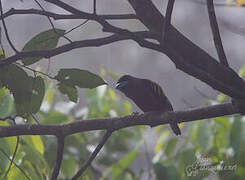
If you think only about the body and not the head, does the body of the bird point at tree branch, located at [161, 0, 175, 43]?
no

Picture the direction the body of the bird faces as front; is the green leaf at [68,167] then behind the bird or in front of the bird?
in front

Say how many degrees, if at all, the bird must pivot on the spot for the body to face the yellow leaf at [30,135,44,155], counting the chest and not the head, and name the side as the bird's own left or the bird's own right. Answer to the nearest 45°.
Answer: approximately 45° to the bird's own left

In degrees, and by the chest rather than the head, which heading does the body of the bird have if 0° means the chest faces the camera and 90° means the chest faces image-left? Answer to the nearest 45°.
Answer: approximately 90°

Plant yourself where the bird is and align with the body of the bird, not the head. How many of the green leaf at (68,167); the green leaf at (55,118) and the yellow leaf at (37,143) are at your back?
0

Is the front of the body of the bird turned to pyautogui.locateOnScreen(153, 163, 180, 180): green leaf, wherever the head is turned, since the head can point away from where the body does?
no
